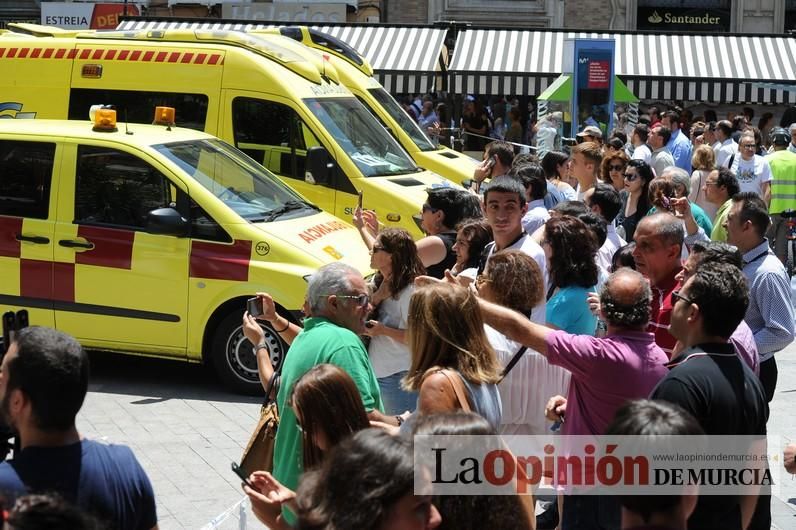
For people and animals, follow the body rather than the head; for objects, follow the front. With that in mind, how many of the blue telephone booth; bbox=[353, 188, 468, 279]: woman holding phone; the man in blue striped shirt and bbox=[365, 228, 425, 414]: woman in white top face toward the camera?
1

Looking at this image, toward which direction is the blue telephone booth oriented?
toward the camera

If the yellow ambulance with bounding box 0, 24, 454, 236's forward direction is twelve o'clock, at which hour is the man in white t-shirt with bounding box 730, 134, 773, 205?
The man in white t-shirt is roughly at 10 o'clock from the yellow ambulance.

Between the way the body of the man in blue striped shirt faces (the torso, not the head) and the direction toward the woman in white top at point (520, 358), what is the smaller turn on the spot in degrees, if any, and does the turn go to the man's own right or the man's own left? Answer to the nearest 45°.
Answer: approximately 45° to the man's own left

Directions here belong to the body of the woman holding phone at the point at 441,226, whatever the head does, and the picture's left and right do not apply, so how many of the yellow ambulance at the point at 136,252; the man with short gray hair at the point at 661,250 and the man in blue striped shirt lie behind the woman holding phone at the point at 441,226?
2

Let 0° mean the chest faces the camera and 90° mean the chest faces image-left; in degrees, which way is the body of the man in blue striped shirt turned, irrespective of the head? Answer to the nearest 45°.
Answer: approximately 90°

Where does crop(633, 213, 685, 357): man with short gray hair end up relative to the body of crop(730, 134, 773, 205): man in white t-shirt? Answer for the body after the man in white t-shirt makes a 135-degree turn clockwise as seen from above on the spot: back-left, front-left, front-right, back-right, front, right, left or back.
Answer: back-left

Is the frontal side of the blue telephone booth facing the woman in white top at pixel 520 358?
yes

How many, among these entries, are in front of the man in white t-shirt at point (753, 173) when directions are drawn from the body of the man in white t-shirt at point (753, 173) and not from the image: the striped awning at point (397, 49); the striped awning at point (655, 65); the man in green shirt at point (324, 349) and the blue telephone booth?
1

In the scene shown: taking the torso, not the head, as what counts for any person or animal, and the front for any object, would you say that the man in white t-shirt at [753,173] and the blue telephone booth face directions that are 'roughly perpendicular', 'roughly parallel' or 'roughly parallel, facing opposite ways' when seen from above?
roughly parallel

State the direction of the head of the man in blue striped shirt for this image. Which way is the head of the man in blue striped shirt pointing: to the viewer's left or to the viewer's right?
to the viewer's left

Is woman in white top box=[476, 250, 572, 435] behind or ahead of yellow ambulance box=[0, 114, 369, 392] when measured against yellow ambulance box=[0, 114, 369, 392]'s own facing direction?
ahead

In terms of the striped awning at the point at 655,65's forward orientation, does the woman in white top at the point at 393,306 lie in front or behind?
in front

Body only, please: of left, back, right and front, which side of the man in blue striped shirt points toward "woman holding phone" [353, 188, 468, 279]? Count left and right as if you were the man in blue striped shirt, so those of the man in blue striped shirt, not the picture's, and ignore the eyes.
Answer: front

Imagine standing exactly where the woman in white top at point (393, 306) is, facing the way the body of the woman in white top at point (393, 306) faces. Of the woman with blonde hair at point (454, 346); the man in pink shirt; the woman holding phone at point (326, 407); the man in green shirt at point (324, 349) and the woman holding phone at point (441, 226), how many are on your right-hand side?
1

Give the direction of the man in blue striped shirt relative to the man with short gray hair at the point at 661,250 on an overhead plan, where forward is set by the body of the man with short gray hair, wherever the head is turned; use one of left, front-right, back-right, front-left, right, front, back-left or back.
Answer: back

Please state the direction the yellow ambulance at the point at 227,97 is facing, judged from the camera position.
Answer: facing the viewer and to the right of the viewer
